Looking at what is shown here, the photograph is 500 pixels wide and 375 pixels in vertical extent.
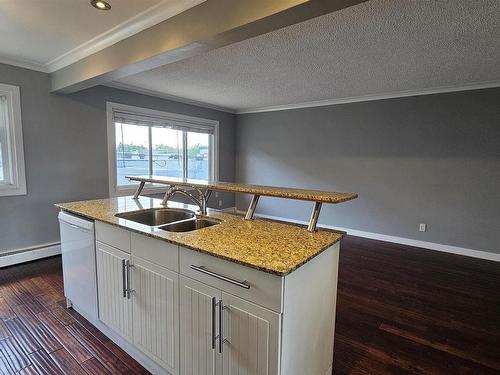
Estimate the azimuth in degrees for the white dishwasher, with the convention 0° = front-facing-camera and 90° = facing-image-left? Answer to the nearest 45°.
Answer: approximately 45°

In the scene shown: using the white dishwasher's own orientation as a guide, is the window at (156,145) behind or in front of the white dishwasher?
behind
